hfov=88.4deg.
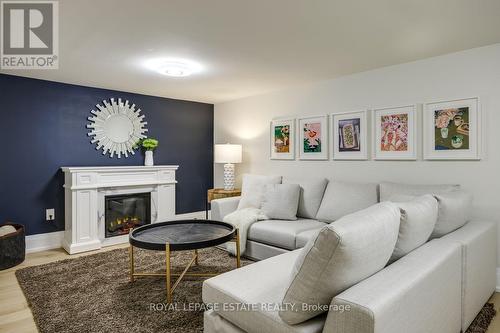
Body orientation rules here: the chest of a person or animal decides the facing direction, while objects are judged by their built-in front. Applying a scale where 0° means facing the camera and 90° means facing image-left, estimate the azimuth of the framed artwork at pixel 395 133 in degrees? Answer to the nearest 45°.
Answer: approximately 45°

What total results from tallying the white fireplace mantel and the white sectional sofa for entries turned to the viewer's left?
1

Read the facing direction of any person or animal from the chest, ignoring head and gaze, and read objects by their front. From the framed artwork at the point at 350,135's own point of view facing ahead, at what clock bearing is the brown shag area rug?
The brown shag area rug is roughly at 12 o'clock from the framed artwork.

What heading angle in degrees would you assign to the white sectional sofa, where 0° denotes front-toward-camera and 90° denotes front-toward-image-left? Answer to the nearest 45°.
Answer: approximately 90°

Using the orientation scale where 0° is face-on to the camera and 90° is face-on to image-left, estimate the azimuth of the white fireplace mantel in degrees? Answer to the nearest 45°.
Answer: approximately 315°

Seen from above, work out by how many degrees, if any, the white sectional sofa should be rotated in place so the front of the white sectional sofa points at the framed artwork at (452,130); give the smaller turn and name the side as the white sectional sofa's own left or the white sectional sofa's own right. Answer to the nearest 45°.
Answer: approximately 135° to the white sectional sofa's own right

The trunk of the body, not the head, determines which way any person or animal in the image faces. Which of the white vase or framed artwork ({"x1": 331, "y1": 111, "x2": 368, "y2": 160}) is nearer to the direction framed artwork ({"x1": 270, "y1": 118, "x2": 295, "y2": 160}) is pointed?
the white vase
